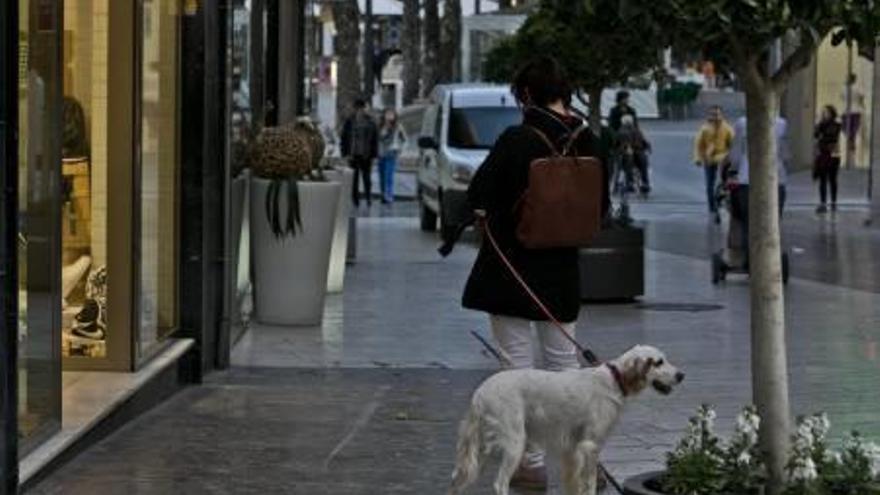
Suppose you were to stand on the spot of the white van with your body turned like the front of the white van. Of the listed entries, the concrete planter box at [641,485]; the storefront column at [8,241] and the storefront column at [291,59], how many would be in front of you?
3

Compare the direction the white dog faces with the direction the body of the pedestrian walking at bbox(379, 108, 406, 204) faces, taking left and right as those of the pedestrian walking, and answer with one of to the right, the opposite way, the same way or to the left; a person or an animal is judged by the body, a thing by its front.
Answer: to the left

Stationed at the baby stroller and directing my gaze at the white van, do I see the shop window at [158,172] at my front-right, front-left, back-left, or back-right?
back-left

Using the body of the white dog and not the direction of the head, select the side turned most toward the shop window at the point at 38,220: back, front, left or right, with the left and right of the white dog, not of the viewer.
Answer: back

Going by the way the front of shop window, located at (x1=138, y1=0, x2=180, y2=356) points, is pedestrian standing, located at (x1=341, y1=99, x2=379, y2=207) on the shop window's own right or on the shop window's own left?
on the shop window's own left

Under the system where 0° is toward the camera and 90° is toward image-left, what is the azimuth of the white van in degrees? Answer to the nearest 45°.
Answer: approximately 0°

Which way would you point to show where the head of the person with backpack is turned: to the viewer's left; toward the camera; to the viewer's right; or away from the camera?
away from the camera

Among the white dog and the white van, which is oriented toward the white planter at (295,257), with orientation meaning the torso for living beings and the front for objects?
the white van

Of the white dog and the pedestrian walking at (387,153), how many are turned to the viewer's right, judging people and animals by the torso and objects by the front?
1
